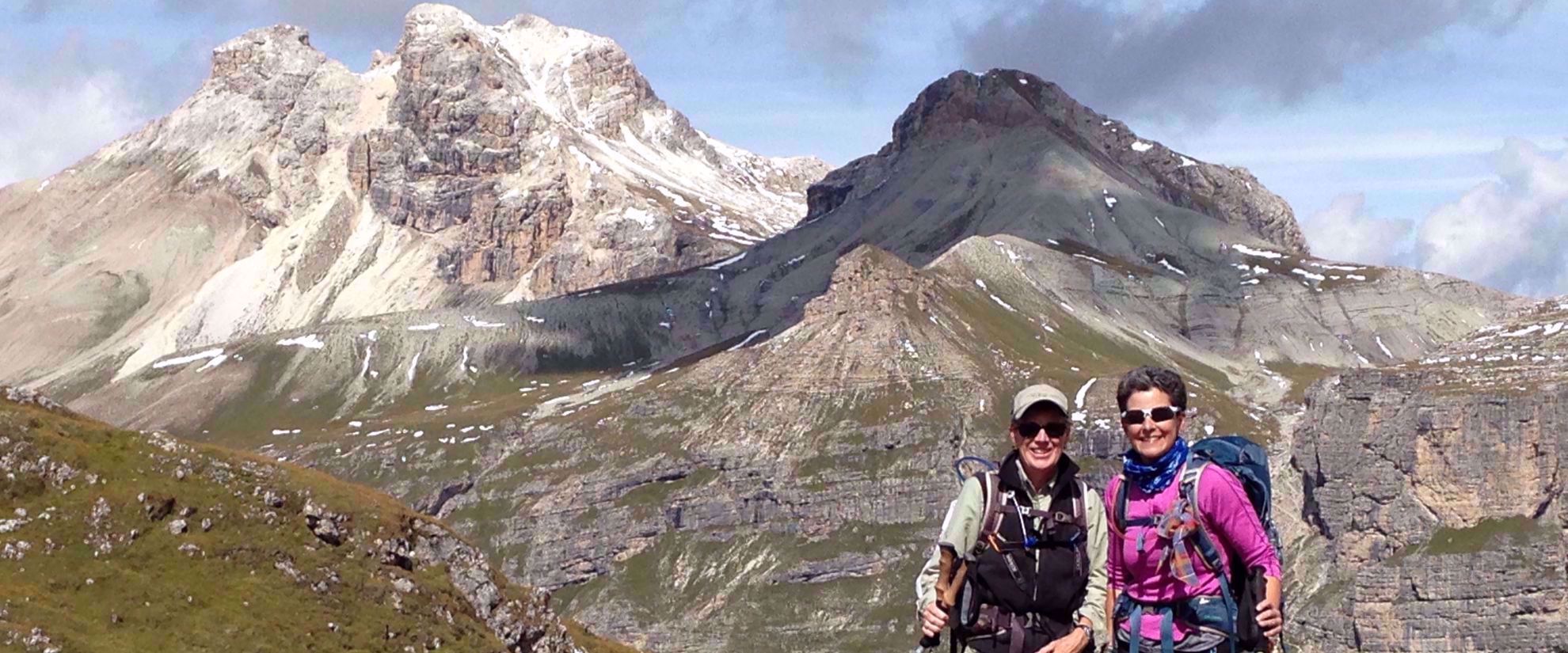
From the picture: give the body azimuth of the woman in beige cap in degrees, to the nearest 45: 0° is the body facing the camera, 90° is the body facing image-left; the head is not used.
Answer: approximately 0°

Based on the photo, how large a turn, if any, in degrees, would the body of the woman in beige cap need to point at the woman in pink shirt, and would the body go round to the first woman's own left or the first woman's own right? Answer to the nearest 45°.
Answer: approximately 90° to the first woman's own left
